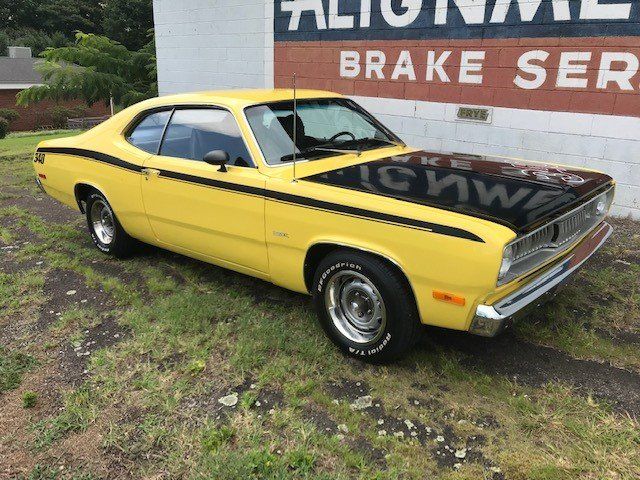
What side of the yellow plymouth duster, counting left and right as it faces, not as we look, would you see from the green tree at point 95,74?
back

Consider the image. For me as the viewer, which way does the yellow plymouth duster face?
facing the viewer and to the right of the viewer

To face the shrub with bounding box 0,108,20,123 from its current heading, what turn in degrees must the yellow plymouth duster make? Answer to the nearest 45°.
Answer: approximately 180°

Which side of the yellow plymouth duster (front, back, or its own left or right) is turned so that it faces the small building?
back

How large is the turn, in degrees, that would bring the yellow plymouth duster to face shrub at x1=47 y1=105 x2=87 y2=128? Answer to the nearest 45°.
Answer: approximately 180°

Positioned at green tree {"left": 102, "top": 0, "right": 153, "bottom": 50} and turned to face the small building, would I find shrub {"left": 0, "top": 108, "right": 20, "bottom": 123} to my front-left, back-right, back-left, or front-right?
front-left

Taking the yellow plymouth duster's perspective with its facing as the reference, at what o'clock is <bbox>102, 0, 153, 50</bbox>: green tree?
The green tree is roughly at 7 o'clock from the yellow plymouth duster.
